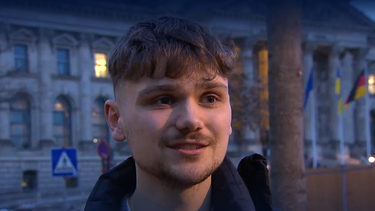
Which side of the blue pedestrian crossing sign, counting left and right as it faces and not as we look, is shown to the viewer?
front

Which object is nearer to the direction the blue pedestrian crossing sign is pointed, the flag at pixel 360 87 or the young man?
the young man

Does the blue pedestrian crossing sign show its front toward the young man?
yes

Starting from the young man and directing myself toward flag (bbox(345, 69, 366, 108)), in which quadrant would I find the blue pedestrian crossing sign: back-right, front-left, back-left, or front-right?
front-left

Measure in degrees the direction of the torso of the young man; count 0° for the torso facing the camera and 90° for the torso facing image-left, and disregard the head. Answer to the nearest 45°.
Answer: approximately 315°

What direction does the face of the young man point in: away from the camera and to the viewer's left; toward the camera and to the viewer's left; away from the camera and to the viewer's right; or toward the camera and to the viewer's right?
toward the camera and to the viewer's right

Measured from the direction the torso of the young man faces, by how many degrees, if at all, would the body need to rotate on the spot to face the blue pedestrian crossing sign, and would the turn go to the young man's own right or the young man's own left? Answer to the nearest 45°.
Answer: approximately 135° to the young man's own left

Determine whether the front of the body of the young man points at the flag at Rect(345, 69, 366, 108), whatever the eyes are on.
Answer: no

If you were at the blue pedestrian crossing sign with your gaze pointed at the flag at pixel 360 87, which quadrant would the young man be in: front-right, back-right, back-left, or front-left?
back-right

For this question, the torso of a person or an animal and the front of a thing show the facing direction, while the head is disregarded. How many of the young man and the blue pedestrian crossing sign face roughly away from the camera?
0

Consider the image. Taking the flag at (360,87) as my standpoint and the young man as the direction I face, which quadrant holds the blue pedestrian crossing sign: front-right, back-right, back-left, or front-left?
front-right
